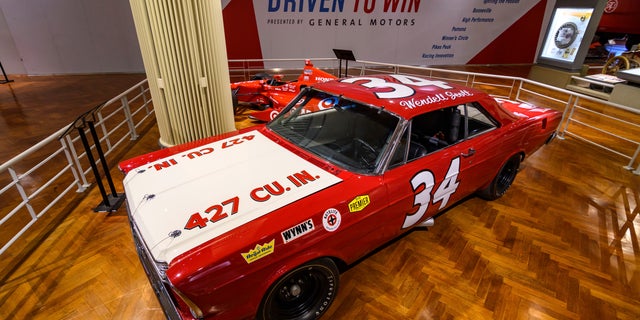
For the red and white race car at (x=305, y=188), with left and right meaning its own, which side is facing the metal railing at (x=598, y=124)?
back

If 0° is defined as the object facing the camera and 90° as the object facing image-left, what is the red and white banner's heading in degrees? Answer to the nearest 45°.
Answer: approximately 0°

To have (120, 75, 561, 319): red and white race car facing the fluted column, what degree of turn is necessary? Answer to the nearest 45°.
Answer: approximately 90° to its right

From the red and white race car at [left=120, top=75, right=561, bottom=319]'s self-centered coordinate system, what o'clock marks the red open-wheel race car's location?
The red open-wheel race car is roughly at 4 o'clock from the red and white race car.

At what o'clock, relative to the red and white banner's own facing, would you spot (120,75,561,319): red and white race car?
The red and white race car is roughly at 12 o'clock from the red and white banner.

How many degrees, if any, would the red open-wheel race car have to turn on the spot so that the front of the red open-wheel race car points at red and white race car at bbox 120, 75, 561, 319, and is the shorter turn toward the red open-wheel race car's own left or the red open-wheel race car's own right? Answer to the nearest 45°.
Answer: approximately 45° to the red open-wheel race car's own left

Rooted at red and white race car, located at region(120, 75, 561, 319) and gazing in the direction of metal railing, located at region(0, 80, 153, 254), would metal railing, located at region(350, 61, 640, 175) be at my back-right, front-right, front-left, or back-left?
back-right

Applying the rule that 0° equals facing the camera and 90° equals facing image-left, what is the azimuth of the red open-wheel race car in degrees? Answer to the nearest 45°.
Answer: approximately 45°

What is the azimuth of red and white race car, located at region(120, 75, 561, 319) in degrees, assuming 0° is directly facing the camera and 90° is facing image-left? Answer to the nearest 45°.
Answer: approximately 45°

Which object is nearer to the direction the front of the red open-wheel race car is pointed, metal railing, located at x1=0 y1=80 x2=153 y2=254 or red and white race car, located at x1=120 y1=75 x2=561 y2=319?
the metal railing
